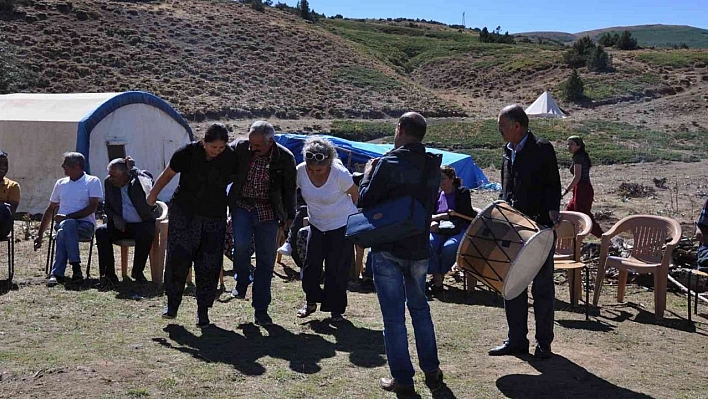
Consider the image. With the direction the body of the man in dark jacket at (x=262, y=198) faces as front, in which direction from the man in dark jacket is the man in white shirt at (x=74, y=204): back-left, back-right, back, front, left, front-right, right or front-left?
back-right

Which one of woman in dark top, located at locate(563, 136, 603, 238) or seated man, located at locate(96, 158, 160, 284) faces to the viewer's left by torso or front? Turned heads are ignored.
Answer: the woman in dark top

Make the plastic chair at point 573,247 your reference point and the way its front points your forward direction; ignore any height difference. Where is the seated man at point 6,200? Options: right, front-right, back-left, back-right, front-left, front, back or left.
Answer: front-right

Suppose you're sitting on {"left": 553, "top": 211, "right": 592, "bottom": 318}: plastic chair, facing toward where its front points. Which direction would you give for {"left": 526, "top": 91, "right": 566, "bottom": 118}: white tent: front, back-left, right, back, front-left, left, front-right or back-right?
back-right

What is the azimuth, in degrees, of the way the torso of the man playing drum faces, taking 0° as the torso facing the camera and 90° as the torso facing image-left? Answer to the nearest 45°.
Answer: approximately 45°

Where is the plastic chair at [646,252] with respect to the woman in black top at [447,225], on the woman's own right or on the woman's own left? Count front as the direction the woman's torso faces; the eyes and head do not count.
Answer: on the woman's own left

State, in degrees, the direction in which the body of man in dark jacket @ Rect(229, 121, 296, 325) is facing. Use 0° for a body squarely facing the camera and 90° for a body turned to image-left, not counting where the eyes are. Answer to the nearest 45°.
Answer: approximately 0°

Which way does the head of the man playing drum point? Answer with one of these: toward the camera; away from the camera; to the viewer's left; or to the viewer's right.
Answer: to the viewer's left

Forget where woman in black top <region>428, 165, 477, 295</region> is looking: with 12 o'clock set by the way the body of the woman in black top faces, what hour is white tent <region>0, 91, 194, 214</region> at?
The white tent is roughly at 3 o'clock from the woman in black top.

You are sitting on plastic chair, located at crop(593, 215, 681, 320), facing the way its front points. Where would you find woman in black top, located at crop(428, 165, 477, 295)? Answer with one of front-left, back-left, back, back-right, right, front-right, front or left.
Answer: front-right

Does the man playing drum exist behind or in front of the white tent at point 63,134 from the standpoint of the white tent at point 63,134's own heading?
in front

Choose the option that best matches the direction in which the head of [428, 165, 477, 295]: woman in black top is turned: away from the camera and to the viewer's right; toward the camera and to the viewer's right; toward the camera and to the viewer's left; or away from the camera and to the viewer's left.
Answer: toward the camera and to the viewer's left

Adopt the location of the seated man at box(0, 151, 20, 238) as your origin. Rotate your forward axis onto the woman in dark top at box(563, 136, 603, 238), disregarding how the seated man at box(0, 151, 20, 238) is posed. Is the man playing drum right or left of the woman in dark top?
right
